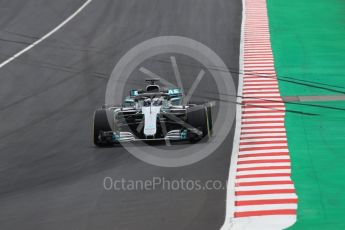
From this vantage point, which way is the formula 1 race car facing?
toward the camera

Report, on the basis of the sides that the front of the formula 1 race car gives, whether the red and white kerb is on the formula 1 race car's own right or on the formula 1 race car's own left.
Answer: on the formula 1 race car's own left
